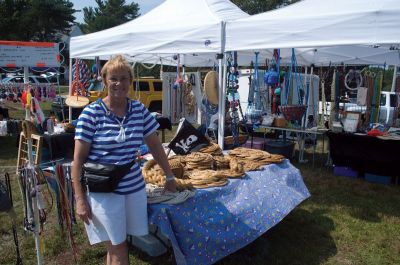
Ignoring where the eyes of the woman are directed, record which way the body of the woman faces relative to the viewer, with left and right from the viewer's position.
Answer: facing the viewer

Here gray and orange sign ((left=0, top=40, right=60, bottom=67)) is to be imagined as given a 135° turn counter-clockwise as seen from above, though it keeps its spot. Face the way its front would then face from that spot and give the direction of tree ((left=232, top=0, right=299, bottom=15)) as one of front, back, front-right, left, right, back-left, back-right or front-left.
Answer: front

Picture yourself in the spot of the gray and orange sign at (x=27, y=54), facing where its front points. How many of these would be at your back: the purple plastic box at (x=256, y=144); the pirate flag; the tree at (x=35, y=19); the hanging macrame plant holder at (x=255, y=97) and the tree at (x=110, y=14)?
2

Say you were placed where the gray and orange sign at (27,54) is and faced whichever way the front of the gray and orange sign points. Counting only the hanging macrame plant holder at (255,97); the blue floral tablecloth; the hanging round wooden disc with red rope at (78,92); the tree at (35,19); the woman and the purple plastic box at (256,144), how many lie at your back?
1

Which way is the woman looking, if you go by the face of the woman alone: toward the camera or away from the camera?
toward the camera

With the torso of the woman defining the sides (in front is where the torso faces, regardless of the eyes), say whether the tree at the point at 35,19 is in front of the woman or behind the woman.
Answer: behind

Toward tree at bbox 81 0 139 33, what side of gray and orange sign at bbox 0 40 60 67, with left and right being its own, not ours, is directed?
back

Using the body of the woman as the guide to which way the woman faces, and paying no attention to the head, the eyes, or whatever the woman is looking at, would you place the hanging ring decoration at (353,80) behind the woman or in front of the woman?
behind

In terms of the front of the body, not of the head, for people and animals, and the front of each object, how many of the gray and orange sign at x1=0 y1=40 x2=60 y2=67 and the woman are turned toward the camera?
2

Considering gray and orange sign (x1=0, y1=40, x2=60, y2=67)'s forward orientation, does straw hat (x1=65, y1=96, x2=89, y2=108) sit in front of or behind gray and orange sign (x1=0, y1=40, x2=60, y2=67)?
in front

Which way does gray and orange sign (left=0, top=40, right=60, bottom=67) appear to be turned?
toward the camera

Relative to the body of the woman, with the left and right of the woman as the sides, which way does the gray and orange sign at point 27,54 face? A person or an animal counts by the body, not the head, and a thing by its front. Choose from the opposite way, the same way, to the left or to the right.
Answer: the same way

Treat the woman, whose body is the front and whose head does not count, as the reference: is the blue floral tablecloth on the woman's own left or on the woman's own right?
on the woman's own left

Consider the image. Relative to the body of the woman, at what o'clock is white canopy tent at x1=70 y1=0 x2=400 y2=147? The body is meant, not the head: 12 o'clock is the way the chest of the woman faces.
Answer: The white canopy tent is roughly at 7 o'clock from the woman.

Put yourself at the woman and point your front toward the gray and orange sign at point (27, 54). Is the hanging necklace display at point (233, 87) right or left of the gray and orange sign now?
right

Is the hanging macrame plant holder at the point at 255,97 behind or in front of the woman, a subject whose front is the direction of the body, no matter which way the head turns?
behind
